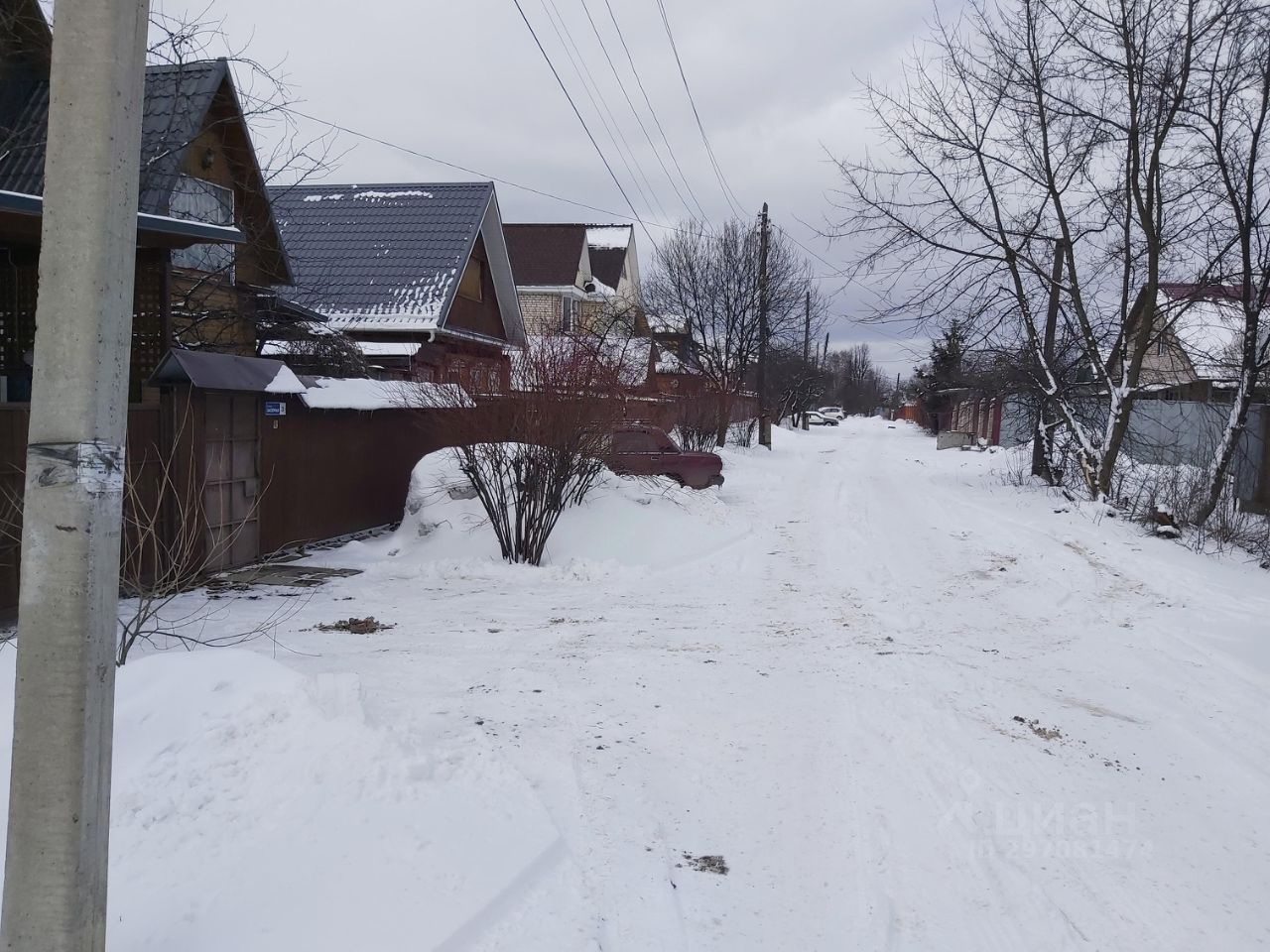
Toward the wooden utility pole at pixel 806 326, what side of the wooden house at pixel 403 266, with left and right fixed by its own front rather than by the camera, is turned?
left

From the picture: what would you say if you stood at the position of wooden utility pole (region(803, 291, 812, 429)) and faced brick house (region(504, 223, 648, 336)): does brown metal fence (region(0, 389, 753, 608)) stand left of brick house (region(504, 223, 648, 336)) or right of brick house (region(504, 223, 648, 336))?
left

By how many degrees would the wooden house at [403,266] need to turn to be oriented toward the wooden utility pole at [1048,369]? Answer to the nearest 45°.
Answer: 0° — it already faces it

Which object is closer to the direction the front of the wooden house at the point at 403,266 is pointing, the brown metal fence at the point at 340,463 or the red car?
the red car

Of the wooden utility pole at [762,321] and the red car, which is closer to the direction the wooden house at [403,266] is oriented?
the red car

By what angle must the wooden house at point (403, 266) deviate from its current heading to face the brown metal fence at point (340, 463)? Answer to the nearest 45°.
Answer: approximately 45° to its right

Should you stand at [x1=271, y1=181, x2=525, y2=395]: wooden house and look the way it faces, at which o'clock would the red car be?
The red car is roughly at 12 o'clock from the wooden house.

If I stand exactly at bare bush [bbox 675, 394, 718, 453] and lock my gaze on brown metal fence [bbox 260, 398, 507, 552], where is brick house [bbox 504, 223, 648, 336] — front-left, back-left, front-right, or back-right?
back-right

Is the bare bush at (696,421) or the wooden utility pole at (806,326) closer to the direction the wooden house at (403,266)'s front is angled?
the bare bush

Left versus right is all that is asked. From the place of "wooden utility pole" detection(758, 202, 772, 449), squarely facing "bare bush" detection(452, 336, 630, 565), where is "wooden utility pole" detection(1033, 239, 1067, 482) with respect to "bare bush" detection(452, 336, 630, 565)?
left

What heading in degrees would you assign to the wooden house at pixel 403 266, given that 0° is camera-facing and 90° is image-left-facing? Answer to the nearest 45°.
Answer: approximately 315°

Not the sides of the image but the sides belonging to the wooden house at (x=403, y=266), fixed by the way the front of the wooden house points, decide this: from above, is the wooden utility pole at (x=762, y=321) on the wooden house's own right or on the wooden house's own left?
on the wooden house's own left

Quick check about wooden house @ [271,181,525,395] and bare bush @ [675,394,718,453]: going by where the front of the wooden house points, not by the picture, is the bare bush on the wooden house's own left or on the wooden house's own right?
on the wooden house's own left
